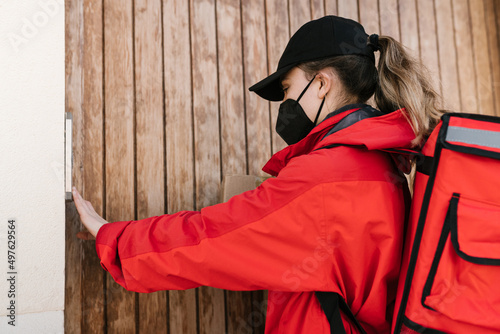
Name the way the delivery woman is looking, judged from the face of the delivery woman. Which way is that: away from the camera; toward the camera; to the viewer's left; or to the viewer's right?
to the viewer's left

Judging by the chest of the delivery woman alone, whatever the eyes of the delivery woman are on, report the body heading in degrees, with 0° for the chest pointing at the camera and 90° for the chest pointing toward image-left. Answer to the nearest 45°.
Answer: approximately 90°
